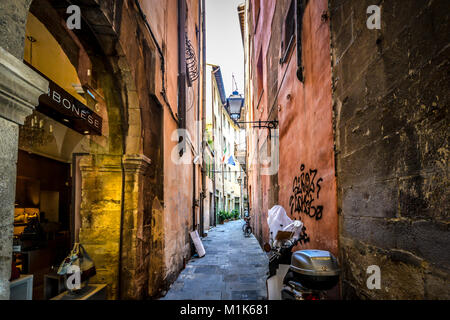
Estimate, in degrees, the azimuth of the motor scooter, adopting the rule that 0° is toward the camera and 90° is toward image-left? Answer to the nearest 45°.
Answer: approximately 135°

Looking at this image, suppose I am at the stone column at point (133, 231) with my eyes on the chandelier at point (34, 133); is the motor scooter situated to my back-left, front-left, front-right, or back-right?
back-left

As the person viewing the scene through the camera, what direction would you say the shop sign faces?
facing the viewer and to the right of the viewer

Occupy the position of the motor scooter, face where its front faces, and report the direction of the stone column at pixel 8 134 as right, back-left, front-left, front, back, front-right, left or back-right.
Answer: left

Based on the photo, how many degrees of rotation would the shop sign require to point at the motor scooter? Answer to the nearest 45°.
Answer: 0° — it already faces it
